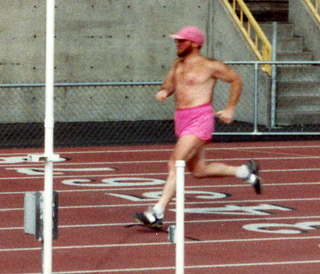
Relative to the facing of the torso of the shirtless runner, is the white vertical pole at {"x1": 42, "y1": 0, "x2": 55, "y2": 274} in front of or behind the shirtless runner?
in front

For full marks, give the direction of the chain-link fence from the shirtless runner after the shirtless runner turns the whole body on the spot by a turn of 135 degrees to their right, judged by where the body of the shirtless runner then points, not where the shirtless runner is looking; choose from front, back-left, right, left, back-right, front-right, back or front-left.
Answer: front

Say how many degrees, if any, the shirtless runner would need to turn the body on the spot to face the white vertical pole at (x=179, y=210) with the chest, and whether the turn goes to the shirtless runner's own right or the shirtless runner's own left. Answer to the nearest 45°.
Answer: approximately 45° to the shirtless runner's own left
